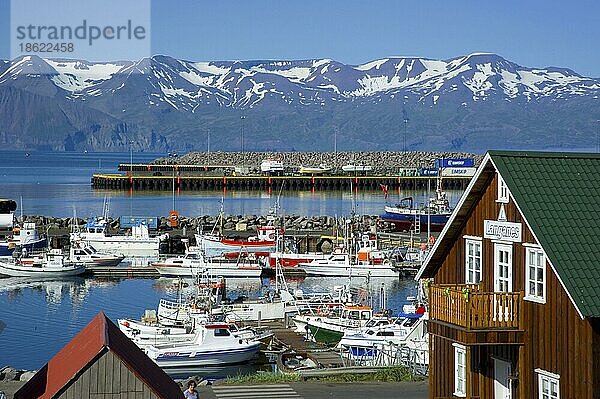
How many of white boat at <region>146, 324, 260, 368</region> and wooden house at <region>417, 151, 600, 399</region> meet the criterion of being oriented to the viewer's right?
1

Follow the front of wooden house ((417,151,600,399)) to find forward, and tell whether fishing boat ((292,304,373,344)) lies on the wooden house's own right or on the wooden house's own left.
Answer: on the wooden house's own right

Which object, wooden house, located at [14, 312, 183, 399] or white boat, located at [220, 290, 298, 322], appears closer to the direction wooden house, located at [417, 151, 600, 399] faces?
the wooden house

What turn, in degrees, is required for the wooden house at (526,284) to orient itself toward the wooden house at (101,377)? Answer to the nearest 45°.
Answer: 0° — it already faces it

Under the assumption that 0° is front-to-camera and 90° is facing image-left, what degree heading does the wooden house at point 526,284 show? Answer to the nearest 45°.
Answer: approximately 45°

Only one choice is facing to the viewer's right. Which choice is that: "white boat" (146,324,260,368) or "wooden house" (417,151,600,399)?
the white boat

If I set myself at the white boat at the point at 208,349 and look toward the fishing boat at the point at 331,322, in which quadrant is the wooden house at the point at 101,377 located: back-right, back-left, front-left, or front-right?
back-right

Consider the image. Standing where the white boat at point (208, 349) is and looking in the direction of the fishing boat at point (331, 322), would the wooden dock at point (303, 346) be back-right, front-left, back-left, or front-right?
front-right

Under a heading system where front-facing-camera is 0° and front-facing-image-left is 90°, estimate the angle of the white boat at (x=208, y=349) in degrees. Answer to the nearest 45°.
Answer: approximately 270°
